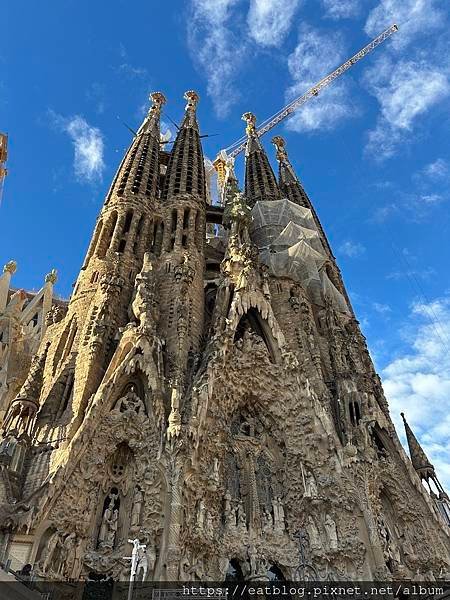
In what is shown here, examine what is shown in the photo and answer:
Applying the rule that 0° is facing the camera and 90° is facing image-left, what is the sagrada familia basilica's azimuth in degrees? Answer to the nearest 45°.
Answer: approximately 0°
